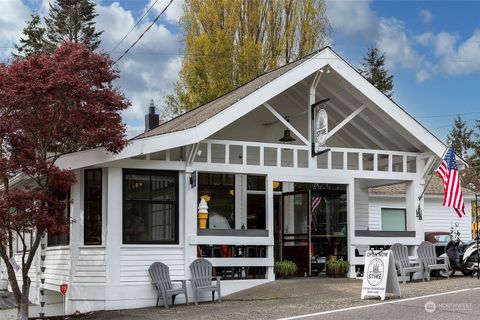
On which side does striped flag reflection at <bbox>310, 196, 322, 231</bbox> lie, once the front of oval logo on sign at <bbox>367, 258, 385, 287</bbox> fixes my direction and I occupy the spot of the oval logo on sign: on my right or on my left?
on my right

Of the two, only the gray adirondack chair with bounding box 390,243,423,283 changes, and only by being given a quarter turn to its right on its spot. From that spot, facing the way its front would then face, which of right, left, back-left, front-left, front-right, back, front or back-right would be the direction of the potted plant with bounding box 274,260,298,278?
front-right

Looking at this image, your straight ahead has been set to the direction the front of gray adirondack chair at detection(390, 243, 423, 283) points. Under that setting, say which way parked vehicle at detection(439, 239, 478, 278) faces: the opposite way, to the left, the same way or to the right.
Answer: to the right

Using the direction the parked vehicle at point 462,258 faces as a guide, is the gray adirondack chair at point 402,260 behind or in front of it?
in front

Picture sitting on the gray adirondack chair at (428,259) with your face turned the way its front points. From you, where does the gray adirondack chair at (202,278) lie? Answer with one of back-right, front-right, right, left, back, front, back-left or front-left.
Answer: right

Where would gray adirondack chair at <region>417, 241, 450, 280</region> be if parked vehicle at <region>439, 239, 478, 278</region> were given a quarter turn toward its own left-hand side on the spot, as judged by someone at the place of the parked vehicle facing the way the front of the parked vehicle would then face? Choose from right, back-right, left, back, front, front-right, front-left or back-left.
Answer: right

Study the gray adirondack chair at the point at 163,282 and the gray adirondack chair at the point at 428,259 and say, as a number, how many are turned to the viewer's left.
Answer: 0

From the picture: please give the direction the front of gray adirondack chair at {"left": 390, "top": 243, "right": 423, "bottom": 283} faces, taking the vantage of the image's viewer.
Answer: facing the viewer and to the right of the viewer

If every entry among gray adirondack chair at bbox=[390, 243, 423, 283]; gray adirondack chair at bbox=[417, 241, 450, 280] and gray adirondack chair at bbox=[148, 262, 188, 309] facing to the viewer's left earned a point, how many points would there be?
0

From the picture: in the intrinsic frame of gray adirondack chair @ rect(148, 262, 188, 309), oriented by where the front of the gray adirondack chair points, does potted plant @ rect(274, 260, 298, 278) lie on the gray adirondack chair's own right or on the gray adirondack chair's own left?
on the gray adirondack chair's own left
